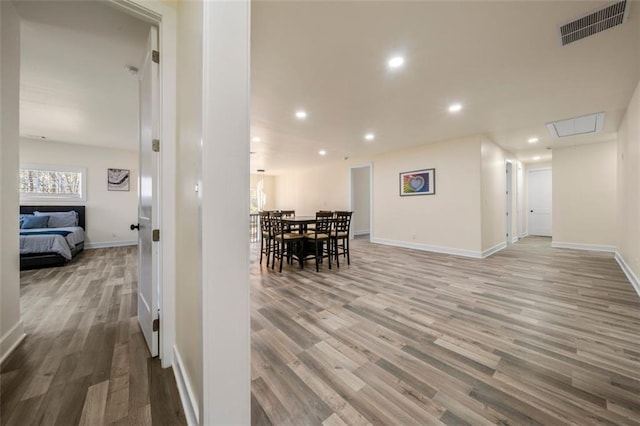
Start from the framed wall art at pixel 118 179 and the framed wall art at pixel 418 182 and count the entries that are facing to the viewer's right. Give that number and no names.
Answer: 0

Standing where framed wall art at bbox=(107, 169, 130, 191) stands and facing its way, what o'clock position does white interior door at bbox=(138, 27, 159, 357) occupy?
The white interior door is roughly at 12 o'clock from the framed wall art.

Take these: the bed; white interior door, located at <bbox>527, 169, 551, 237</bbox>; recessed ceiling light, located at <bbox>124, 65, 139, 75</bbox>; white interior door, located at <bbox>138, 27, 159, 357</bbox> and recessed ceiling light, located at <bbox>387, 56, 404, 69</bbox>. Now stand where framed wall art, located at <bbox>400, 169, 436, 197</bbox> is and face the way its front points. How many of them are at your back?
1

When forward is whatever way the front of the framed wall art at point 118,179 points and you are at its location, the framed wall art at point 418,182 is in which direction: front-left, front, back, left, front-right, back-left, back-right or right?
front-left

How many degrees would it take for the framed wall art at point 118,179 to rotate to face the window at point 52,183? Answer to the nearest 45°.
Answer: approximately 90° to its right

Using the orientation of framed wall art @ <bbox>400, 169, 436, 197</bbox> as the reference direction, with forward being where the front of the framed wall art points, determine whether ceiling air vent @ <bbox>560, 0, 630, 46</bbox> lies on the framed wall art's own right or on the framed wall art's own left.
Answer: on the framed wall art's own left

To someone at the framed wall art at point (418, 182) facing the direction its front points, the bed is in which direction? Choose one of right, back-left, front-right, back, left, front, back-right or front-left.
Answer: front

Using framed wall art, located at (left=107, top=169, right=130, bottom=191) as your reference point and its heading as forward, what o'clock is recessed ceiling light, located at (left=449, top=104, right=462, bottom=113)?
The recessed ceiling light is roughly at 11 o'clock from the framed wall art.

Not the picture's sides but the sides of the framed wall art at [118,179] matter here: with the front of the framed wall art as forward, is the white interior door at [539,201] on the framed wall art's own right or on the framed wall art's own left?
on the framed wall art's own left

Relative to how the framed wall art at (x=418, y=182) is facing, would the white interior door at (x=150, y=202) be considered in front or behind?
in front

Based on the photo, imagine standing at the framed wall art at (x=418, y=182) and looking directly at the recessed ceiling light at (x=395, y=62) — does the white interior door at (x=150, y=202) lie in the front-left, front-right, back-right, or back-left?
front-right

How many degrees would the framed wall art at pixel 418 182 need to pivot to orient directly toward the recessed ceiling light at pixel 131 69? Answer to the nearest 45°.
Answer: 0° — it already faces it

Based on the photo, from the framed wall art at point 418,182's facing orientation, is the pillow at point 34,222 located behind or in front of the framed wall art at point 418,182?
in front

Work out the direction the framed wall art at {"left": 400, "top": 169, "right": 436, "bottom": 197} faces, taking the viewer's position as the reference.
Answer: facing the viewer and to the left of the viewer

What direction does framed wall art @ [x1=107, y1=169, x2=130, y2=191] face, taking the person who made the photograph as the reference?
facing the viewer

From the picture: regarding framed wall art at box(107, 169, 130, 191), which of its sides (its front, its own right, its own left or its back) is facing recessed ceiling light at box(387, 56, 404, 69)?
front
